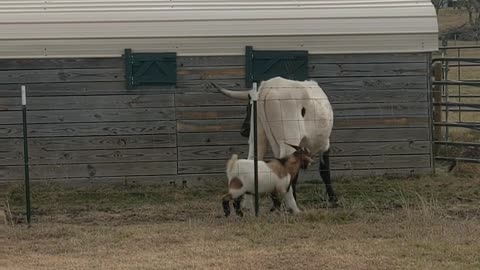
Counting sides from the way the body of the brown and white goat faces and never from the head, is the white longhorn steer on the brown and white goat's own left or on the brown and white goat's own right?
on the brown and white goat's own left

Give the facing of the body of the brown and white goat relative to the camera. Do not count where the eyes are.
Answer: to the viewer's right
